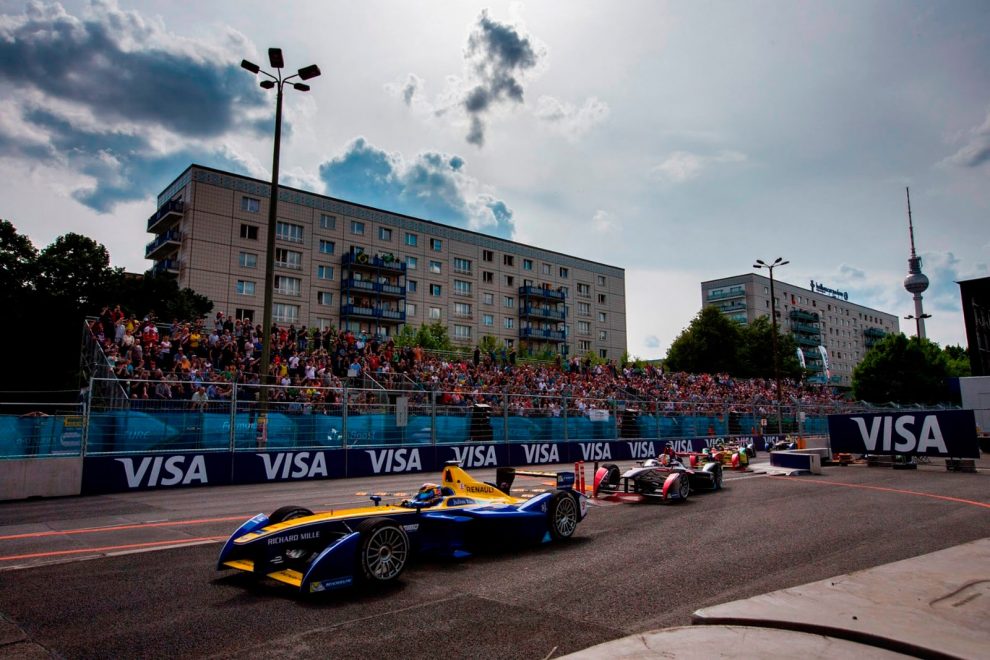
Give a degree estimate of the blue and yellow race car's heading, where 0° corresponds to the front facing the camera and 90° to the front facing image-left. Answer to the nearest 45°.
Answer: approximately 45°

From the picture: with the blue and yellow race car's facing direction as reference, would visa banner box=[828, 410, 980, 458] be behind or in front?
behind

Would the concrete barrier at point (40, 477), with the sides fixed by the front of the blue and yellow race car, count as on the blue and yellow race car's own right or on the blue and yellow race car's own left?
on the blue and yellow race car's own right

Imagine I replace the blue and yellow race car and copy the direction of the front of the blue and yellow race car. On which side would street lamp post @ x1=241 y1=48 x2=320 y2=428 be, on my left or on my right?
on my right

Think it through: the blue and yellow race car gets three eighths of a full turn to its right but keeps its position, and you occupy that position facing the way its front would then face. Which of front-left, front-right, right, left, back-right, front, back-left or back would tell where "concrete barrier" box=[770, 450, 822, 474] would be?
front-right
